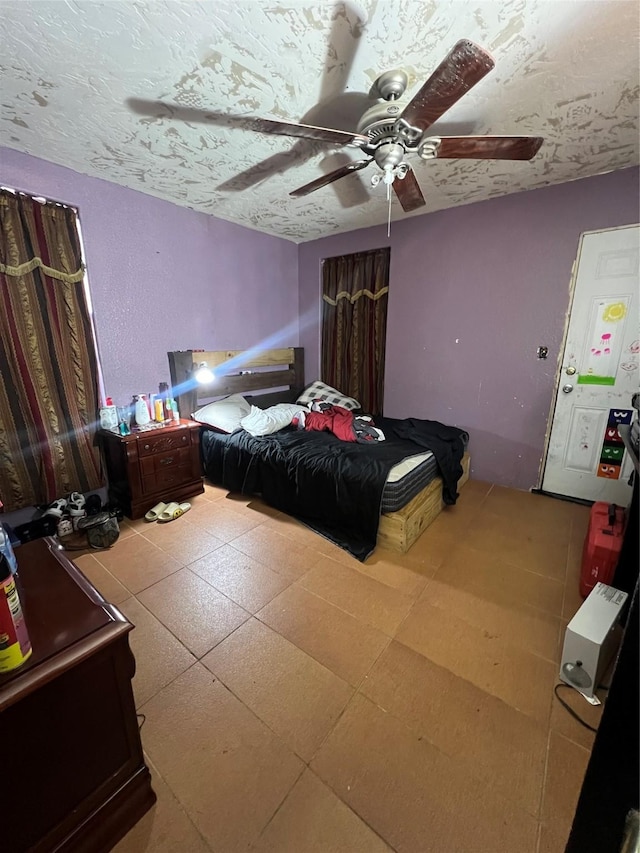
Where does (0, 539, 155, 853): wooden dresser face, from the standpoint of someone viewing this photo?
facing away from the viewer and to the right of the viewer

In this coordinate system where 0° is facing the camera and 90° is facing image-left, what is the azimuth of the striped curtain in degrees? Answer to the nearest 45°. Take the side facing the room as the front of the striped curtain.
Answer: approximately 315°

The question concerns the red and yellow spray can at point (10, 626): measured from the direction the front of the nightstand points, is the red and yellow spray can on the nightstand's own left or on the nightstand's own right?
on the nightstand's own right

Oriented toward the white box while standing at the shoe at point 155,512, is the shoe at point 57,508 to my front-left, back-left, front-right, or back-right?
back-right

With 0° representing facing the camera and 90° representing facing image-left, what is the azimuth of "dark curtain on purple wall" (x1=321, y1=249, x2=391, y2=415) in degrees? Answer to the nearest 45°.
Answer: approximately 45°

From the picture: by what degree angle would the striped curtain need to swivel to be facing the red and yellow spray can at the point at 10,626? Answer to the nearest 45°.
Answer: approximately 45° to its right

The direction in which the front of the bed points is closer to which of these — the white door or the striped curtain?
the white door

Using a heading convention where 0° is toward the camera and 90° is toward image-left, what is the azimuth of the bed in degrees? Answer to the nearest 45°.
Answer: approximately 315°
